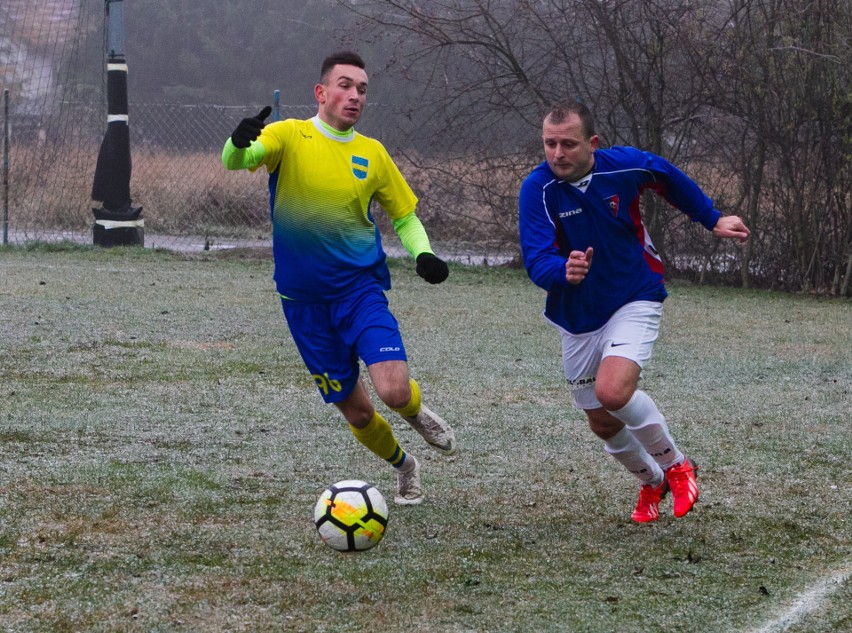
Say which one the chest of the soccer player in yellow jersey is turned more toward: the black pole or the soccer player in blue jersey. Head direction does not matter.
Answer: the soccer player in blue jersey

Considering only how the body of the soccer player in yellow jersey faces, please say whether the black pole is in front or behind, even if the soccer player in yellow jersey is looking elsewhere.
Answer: behind

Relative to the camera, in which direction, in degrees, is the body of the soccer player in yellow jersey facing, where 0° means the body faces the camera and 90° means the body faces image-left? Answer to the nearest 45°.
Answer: approximately 0°

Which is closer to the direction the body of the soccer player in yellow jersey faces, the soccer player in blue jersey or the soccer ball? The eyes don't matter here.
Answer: the soccer ball

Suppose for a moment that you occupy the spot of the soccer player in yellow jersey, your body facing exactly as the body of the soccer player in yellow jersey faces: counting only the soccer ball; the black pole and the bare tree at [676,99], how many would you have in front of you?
1

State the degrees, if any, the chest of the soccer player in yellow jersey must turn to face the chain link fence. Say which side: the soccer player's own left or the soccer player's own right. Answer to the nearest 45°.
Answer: approximately 180°

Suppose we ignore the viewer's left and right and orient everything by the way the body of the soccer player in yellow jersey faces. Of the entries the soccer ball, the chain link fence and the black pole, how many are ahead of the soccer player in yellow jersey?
1

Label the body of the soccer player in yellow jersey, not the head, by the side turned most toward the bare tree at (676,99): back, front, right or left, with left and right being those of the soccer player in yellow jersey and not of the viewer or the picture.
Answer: back
